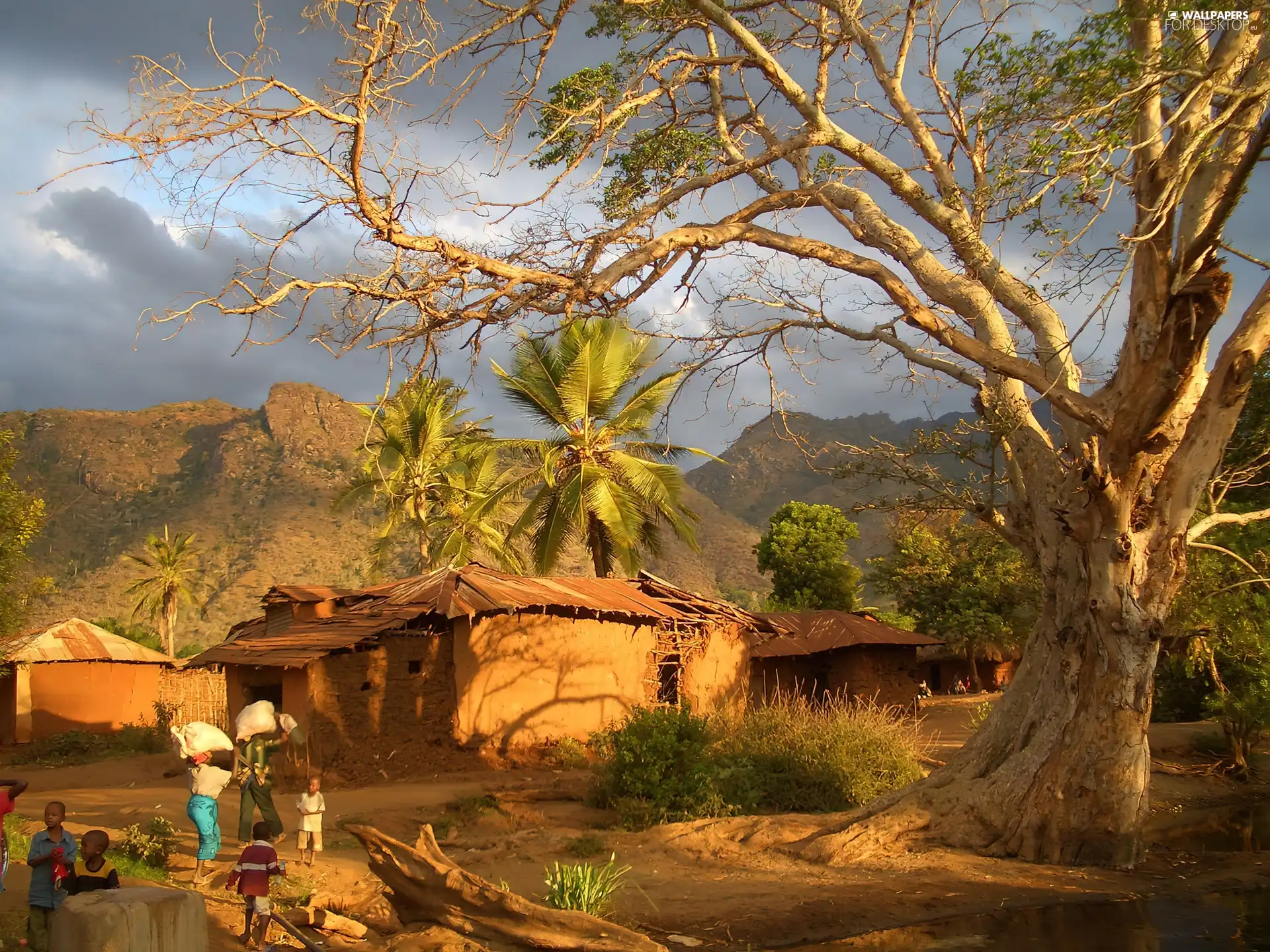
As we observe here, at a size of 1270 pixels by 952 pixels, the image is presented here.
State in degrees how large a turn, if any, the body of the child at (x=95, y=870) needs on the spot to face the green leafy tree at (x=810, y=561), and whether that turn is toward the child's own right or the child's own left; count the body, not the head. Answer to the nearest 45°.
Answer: approximately 180°

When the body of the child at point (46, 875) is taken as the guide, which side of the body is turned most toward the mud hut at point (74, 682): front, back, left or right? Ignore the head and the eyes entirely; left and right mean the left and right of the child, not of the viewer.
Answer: back

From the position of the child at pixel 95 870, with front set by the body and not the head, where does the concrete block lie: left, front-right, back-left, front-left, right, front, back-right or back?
front-left

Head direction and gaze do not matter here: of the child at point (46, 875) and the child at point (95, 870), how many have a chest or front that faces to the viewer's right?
0

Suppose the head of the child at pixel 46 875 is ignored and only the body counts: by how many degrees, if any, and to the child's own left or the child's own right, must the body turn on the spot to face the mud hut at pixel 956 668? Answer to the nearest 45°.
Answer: approximately 135° to the child's own left

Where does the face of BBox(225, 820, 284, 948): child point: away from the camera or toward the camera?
away from the camera

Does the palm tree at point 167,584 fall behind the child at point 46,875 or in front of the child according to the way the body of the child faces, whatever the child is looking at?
behind

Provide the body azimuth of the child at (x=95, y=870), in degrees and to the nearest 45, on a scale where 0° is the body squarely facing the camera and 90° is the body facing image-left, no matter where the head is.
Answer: approximately 45°
